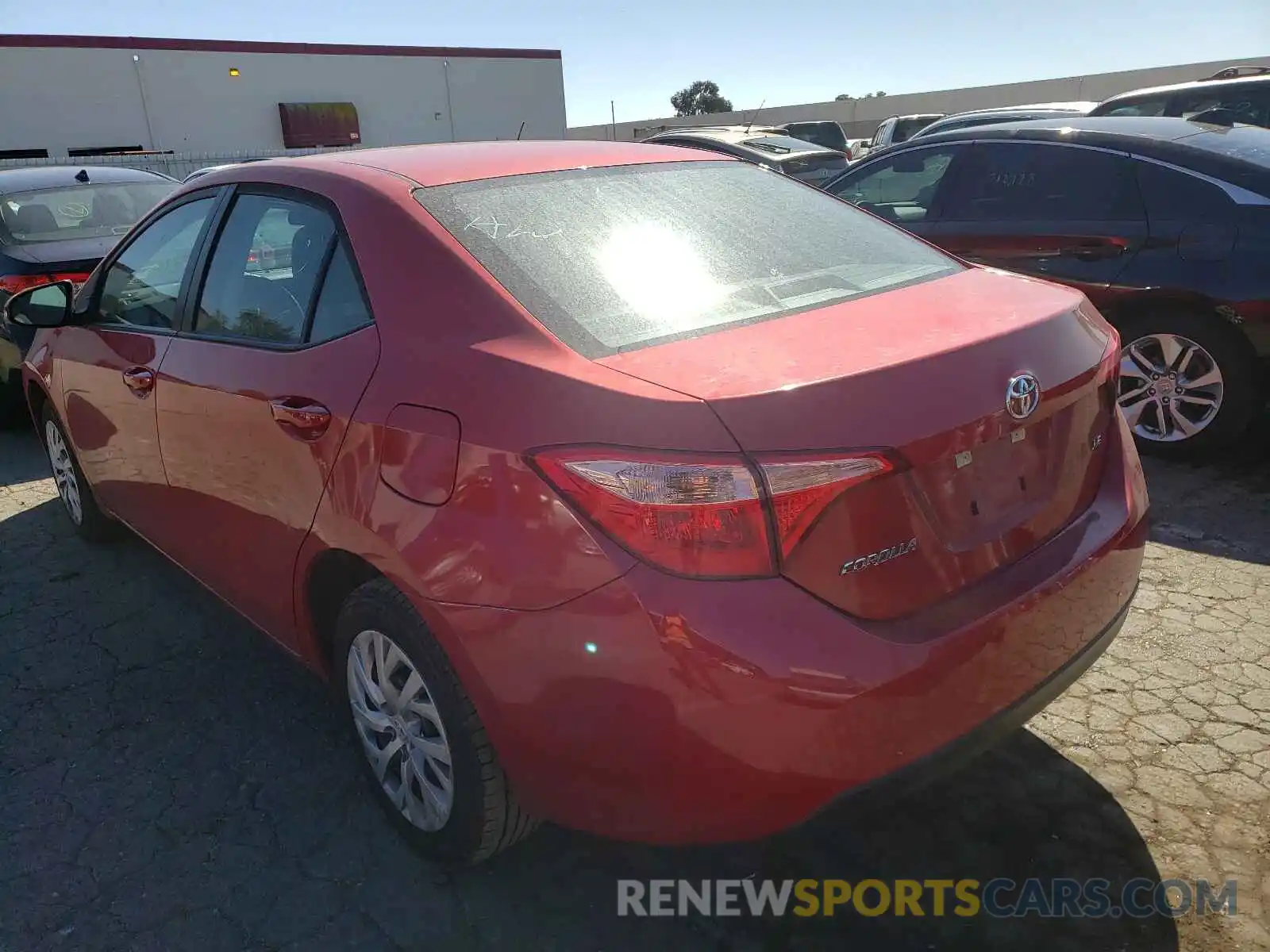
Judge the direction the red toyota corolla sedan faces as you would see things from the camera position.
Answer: facing away from the viewer and to the left of the viewer
